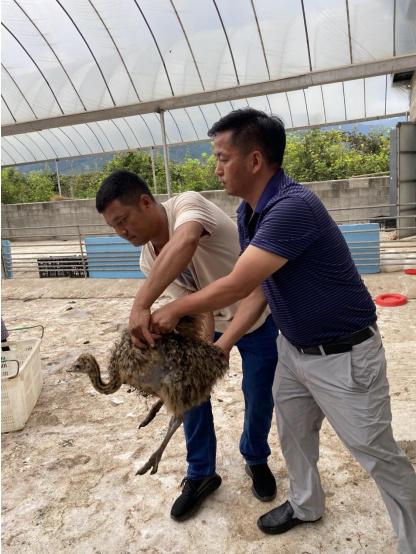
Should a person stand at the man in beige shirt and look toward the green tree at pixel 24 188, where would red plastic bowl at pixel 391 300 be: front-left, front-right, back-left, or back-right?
front-right

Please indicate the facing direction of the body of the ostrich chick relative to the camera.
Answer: to the viewer's left

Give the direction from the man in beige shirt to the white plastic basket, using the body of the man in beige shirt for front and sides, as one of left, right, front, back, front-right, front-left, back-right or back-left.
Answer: right

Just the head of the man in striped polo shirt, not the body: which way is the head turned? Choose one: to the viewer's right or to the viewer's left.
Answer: to the viewer's left

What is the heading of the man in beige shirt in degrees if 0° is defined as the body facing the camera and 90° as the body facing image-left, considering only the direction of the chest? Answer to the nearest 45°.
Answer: approximately 45°

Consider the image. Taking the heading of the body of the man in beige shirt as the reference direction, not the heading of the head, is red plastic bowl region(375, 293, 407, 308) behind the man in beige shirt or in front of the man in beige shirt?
behind

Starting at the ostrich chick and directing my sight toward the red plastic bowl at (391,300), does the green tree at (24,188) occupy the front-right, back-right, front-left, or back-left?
front-left

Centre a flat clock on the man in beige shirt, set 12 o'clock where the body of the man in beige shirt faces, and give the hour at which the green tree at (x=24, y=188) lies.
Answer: The green tree is roughly at 4 o'clock from the man in beige shirt.
